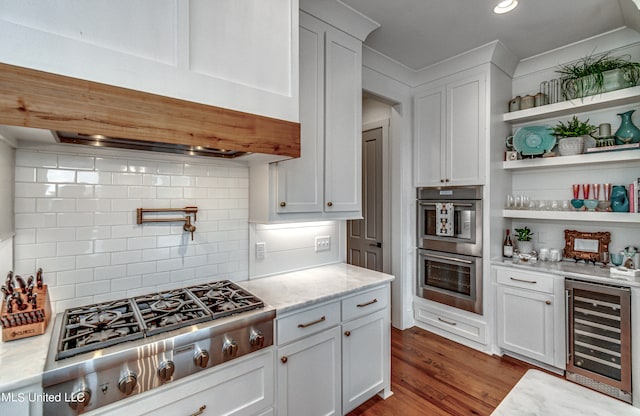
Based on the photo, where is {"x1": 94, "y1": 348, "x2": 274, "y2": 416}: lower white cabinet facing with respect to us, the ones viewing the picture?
facing the viewer and to the right of the viewer

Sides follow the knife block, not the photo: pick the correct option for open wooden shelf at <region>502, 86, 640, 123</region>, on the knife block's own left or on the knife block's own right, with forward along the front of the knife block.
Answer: on the knife block's own left

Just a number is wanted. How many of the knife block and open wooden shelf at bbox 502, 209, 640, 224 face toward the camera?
2

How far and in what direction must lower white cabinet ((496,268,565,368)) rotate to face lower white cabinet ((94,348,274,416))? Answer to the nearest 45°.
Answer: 0° — it already faces it

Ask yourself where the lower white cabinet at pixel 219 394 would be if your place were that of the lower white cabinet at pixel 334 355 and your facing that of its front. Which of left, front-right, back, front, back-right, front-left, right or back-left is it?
right

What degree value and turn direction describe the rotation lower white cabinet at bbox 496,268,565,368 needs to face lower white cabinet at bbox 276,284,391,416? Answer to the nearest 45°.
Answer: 0° — it already faces it

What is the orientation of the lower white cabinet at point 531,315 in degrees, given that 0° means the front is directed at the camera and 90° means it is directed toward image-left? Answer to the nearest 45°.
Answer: approximately 45°

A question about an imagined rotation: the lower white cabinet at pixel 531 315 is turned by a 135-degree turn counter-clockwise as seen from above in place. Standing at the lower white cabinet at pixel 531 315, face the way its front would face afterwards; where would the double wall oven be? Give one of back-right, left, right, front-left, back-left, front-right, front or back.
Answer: back

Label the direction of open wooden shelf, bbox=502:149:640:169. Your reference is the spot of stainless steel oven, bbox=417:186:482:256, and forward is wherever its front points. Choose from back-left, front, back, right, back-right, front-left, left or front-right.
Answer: back-left

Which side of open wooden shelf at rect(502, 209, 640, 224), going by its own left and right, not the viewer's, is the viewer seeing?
front

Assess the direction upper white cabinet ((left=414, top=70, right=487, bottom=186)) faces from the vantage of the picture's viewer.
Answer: facing the viewer and to the left of the viewer

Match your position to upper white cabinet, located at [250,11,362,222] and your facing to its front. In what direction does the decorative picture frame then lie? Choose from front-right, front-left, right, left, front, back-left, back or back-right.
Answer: front-left

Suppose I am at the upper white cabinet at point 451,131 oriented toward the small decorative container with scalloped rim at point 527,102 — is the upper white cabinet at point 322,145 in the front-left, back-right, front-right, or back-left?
back-right
